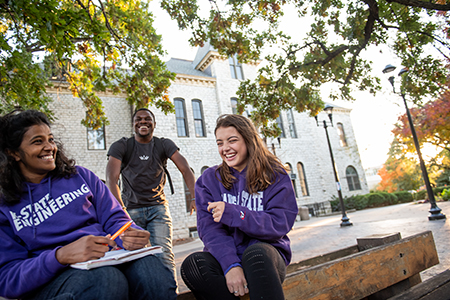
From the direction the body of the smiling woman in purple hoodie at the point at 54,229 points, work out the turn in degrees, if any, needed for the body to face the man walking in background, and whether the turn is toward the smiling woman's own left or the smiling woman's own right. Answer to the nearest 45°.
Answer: approximately 90° to the smiling woman's own left

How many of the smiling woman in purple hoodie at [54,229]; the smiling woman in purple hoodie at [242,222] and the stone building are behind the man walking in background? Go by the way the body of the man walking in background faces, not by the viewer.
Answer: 1

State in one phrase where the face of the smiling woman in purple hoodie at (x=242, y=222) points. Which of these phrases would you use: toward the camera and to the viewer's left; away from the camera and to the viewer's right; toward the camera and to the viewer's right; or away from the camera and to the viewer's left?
toward the camera and to the viewer's left

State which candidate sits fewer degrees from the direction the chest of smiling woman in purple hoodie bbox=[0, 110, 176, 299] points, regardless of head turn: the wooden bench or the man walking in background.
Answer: the wooden bench

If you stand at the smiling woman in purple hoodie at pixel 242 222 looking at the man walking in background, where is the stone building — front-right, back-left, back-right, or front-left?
front-right

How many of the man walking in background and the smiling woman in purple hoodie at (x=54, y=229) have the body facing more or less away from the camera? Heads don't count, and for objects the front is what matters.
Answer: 0

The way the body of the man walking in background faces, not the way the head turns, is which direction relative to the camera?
toward the camera

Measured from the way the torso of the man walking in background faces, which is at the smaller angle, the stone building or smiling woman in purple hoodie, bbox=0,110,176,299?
the smiling woman in purple hoodie

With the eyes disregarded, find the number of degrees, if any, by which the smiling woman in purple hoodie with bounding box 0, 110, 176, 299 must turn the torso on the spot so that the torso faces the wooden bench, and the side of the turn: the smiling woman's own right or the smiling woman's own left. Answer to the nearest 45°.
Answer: approximately 45° to the smiling woman's own left

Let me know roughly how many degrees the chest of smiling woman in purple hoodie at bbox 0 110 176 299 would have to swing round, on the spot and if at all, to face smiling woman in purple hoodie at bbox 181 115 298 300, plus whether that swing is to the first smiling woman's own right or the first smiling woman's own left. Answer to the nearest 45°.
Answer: approximately 45° to the first smiling woman's own left

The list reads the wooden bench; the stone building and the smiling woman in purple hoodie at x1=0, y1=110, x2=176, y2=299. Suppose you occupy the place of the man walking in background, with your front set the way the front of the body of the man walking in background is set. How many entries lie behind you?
1

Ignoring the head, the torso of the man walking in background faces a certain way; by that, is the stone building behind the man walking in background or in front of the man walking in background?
behind

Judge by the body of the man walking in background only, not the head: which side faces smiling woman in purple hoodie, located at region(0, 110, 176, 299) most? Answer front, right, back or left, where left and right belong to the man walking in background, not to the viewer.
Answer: front

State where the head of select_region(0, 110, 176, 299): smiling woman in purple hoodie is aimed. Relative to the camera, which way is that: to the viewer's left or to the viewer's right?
to the viewer's right
